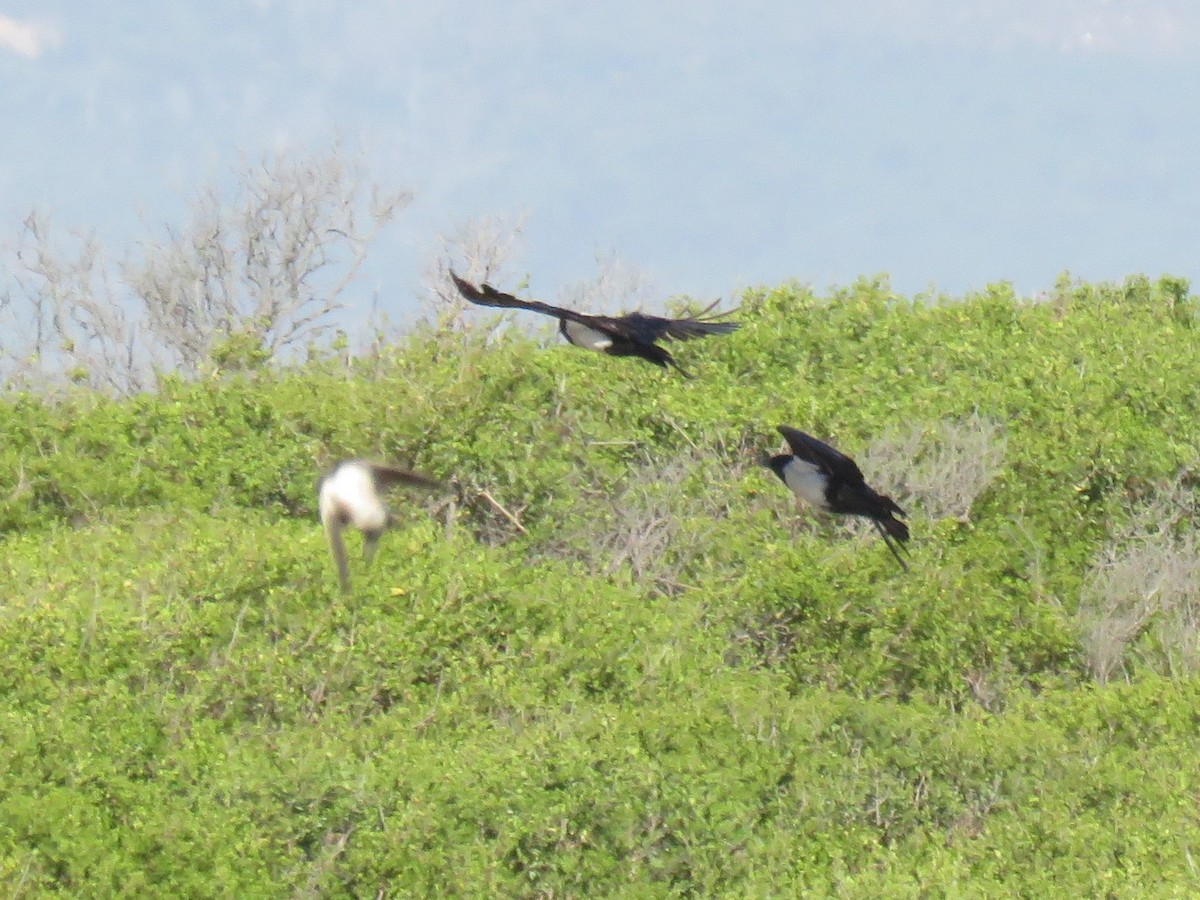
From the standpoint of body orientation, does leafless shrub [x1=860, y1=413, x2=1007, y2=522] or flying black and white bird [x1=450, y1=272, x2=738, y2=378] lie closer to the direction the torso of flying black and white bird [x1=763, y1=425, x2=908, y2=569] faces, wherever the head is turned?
the flying black and white bird

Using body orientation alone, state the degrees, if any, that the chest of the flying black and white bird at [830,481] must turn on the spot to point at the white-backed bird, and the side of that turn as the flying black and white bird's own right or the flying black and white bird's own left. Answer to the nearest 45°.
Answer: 0° — it already faces it

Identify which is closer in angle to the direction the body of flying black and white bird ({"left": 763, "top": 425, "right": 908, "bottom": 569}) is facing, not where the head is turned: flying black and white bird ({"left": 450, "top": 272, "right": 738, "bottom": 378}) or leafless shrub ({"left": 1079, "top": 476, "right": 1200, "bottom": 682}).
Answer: the flying black and white bird

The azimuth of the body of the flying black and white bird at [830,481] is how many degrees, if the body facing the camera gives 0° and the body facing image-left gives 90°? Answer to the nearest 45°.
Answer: approximately 90°

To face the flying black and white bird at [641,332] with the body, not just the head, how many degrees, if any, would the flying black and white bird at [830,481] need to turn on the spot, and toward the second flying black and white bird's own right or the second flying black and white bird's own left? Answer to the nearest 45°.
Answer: approximately 45° to the second flying black and white bird's own right
